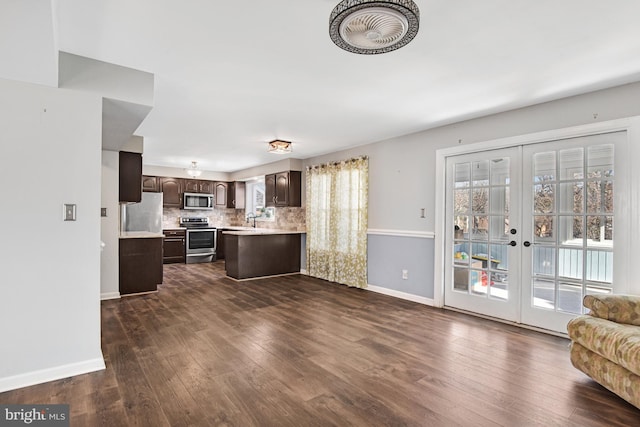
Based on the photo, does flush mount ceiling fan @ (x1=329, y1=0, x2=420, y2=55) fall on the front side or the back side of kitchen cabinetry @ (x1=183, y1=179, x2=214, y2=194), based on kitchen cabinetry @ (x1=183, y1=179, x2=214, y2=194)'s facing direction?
on the front side

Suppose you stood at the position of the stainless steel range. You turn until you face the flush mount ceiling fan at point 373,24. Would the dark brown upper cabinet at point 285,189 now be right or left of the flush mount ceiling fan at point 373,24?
left

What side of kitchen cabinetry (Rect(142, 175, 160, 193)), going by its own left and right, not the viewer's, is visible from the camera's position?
front

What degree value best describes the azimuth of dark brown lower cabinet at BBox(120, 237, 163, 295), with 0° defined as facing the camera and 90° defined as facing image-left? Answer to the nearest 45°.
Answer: approximately 270°

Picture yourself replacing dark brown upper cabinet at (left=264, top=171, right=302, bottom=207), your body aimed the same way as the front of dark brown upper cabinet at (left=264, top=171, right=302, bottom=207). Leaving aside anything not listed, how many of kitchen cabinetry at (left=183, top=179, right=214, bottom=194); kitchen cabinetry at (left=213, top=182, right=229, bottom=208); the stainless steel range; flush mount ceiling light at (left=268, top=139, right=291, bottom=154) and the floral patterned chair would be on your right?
3

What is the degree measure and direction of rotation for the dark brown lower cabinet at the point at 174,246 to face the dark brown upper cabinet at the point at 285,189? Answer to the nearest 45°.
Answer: approximately 45° to its left

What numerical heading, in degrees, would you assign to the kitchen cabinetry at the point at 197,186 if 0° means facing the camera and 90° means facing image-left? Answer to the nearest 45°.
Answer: approximately 0°

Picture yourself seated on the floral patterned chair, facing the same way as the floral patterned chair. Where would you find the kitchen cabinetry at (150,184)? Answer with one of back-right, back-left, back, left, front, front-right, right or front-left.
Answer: front-right

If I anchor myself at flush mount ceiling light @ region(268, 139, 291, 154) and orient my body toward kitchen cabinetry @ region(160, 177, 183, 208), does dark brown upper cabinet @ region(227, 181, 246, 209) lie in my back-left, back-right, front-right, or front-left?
front-right

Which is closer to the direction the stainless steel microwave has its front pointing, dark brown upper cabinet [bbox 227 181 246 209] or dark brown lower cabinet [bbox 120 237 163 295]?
the dark brown lower cabinet

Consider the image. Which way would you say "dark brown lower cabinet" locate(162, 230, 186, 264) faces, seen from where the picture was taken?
facing the viewer

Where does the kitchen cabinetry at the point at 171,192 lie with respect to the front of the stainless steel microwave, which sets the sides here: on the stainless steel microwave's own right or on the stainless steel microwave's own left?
on the stainless steel microwave's own right

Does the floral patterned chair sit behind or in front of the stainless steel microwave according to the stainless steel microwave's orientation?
in front

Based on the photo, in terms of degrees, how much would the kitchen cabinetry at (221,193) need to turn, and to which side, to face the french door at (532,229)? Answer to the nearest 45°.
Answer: approximately 45° to its left

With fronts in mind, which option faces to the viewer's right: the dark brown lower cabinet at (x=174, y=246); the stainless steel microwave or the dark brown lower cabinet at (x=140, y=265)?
the dark brown lower cabinet at (x=140, y=265)
